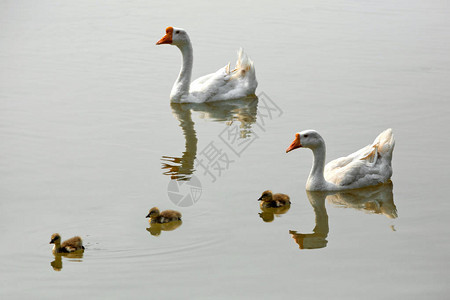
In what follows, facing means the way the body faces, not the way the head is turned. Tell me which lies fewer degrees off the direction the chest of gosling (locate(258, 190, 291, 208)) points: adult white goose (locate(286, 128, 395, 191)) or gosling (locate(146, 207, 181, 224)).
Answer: the gosling

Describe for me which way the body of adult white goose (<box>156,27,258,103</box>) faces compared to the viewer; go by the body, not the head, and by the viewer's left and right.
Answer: facing to the left of the viewer

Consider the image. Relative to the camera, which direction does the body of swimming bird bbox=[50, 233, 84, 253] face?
to the viewer's left

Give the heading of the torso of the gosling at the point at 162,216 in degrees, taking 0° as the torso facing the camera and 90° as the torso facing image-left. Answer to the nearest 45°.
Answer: approximately 90°

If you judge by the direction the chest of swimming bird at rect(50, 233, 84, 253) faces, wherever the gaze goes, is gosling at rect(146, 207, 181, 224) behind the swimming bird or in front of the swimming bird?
behind

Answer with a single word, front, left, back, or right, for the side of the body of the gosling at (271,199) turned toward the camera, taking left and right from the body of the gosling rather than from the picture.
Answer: left

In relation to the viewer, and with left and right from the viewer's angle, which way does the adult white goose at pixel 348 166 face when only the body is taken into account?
facing to the left of the viewer
